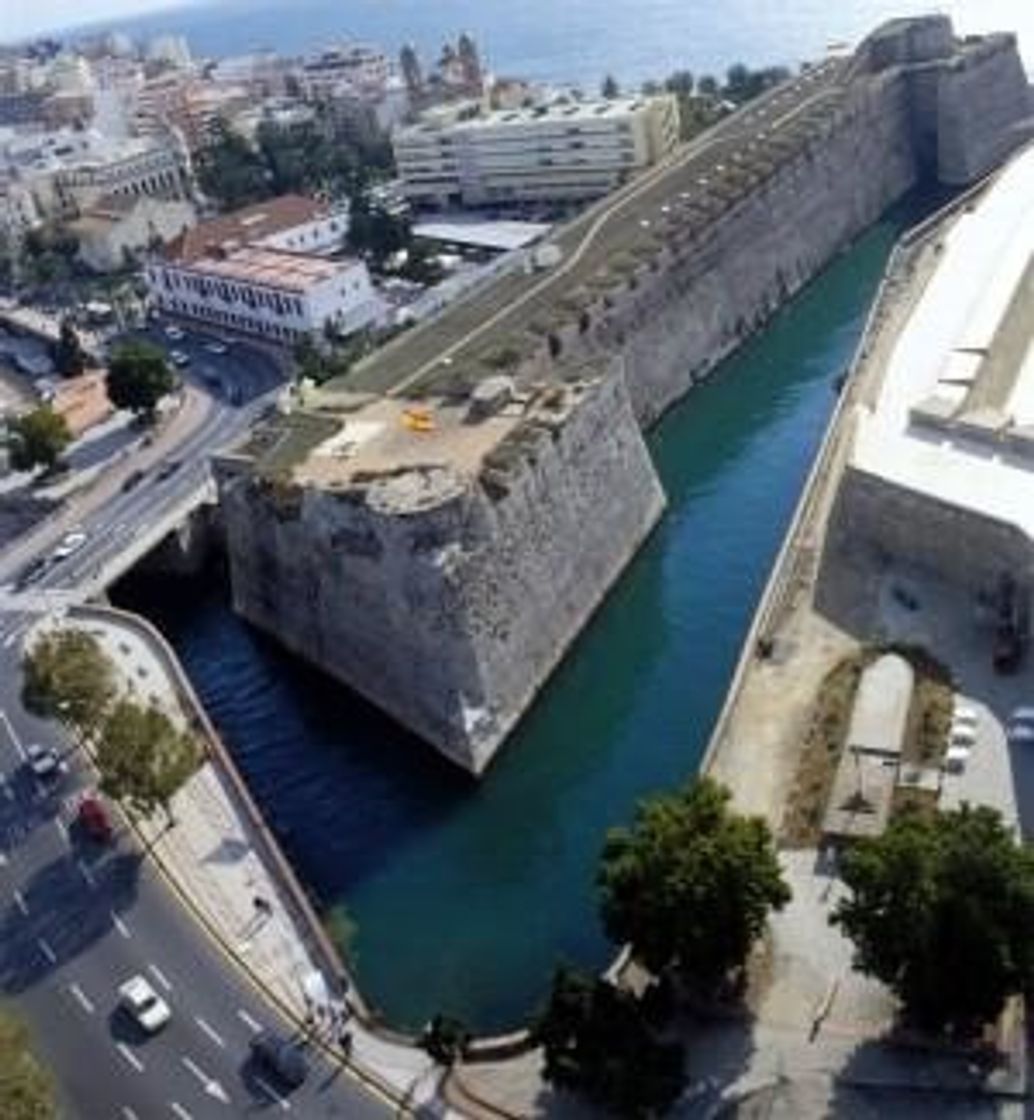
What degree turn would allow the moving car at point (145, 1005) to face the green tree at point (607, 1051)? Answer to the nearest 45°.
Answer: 0° — it already faces it

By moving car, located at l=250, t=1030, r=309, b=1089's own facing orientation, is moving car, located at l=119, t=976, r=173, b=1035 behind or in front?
behind

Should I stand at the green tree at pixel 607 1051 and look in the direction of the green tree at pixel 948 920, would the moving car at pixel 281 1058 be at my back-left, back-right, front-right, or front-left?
back-left

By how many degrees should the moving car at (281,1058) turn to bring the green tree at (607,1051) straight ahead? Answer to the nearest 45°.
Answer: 0° — it already faces it

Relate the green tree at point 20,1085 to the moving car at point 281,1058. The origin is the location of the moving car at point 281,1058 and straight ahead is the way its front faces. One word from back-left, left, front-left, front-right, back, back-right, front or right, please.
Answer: back-right

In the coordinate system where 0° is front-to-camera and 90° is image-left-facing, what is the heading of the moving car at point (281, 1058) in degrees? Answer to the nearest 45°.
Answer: approximately 315°

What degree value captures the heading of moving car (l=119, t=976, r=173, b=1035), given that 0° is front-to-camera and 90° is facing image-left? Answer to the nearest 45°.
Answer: approximately 315°
